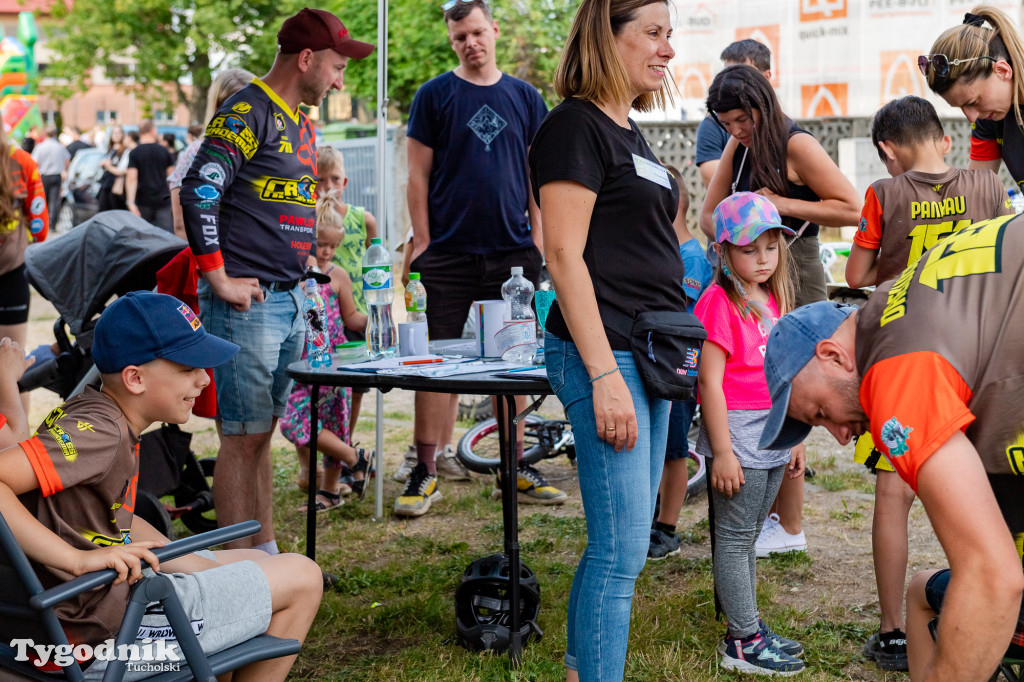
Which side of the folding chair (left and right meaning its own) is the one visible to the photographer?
right

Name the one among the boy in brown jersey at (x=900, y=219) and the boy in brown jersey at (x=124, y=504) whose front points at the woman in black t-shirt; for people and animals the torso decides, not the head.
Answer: the boy in brown jersey at (x=124, y=504)

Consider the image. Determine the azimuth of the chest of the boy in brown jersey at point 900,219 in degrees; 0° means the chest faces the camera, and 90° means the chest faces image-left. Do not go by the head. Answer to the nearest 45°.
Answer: approximately 180°

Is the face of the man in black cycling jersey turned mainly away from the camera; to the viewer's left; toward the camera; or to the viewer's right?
to the viewer's right

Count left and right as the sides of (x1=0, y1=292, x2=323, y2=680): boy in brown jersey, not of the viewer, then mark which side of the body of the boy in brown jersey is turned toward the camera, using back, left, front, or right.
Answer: right

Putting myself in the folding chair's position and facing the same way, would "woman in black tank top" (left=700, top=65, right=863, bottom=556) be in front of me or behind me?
in front

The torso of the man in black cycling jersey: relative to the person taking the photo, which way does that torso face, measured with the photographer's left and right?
facing the viewer and to the right of the viewer

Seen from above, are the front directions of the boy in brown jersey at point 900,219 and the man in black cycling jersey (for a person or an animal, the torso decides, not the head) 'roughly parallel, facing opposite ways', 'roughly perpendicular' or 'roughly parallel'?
roughly perpendicular

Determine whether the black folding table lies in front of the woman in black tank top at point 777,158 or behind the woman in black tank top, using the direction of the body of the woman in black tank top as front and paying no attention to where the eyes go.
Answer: in front

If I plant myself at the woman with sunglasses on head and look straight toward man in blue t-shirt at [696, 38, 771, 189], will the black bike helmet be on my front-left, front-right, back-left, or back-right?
front-left

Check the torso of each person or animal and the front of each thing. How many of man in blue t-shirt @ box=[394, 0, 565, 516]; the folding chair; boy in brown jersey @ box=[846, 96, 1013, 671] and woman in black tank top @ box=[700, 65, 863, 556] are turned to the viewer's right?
1

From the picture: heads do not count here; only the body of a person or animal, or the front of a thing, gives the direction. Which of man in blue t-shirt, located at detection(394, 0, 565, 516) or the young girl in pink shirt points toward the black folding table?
the man in blue t-shirt

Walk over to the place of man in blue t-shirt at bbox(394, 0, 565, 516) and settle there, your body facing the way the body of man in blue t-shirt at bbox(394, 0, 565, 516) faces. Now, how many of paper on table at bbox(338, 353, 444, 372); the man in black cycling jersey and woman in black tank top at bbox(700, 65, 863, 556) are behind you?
0

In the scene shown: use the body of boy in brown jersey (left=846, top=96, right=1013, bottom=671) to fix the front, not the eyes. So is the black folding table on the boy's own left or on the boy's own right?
on the boy's own left

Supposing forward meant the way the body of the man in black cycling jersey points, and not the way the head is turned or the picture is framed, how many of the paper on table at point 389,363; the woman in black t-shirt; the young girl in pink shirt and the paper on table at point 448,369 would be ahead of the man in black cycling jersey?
4
